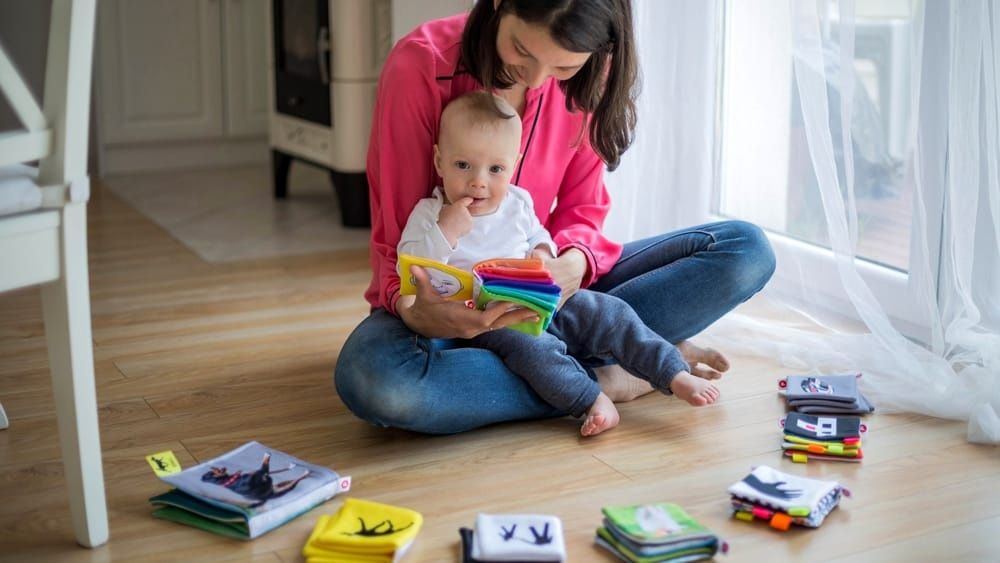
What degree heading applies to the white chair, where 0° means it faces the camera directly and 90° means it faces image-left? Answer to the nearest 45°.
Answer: approximately 135°

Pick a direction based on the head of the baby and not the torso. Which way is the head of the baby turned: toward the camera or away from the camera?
toward the camera

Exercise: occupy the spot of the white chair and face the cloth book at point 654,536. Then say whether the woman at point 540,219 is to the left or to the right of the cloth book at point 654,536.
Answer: left

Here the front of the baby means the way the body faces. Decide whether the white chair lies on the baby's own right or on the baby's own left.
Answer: on the baby's own right

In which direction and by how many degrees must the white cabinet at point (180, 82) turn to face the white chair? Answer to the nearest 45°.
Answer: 0° — it already faces it

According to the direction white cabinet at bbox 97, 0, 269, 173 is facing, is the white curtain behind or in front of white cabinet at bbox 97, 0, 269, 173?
in front

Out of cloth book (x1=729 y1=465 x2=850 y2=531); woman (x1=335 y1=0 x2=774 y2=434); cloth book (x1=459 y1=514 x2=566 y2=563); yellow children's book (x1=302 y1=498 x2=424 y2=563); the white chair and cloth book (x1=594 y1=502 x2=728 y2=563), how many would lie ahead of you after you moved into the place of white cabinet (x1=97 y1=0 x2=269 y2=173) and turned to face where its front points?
6

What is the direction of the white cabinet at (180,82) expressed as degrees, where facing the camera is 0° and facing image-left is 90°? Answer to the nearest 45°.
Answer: approximately 0°

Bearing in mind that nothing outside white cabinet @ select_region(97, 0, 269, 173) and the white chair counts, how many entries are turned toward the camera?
1

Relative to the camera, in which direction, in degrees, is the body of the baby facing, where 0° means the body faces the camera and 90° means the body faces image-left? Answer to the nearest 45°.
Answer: approximately 315°

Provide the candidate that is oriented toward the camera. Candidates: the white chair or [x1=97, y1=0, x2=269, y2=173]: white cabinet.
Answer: the white cabinet

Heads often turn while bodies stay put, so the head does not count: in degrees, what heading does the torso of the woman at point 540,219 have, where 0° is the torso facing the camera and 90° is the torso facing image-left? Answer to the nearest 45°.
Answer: approximately 315°
